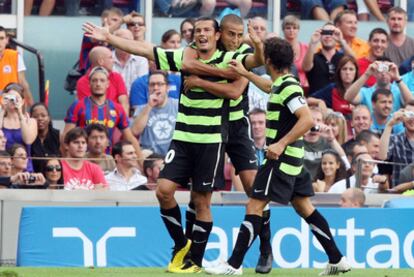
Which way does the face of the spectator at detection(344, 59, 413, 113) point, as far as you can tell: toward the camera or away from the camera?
toward the camera

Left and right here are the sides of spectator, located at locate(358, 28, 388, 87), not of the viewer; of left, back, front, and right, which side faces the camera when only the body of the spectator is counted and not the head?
front

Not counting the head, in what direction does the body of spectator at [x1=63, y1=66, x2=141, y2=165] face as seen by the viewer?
toward the camera

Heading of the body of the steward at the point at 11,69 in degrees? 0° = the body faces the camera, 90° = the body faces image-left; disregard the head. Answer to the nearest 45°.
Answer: approximately 0°

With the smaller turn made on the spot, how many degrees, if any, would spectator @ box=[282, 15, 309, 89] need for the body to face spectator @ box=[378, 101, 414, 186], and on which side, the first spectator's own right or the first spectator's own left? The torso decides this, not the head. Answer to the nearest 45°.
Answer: approximately 45° to the first spectator's own left

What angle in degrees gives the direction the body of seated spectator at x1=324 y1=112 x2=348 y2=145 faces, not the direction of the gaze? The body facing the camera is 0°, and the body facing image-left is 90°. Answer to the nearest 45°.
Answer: approximately 45°

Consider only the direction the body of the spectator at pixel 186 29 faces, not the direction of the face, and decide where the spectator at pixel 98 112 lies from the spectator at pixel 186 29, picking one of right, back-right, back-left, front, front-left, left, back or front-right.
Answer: front-right

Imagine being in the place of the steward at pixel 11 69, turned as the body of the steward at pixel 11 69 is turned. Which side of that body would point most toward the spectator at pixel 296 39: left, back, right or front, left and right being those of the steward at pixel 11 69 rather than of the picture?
left

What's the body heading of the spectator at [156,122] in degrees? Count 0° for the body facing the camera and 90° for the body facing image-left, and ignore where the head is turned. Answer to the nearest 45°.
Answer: approximately 0°

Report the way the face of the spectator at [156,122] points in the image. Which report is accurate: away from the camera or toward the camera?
toward the camera

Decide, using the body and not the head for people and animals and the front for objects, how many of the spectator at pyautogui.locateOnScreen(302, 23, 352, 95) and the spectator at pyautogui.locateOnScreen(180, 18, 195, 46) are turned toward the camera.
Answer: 2

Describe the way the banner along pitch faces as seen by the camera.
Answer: facing the viewer

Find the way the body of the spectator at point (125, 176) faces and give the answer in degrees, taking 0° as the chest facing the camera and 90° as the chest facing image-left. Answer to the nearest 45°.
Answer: approximately 315°
